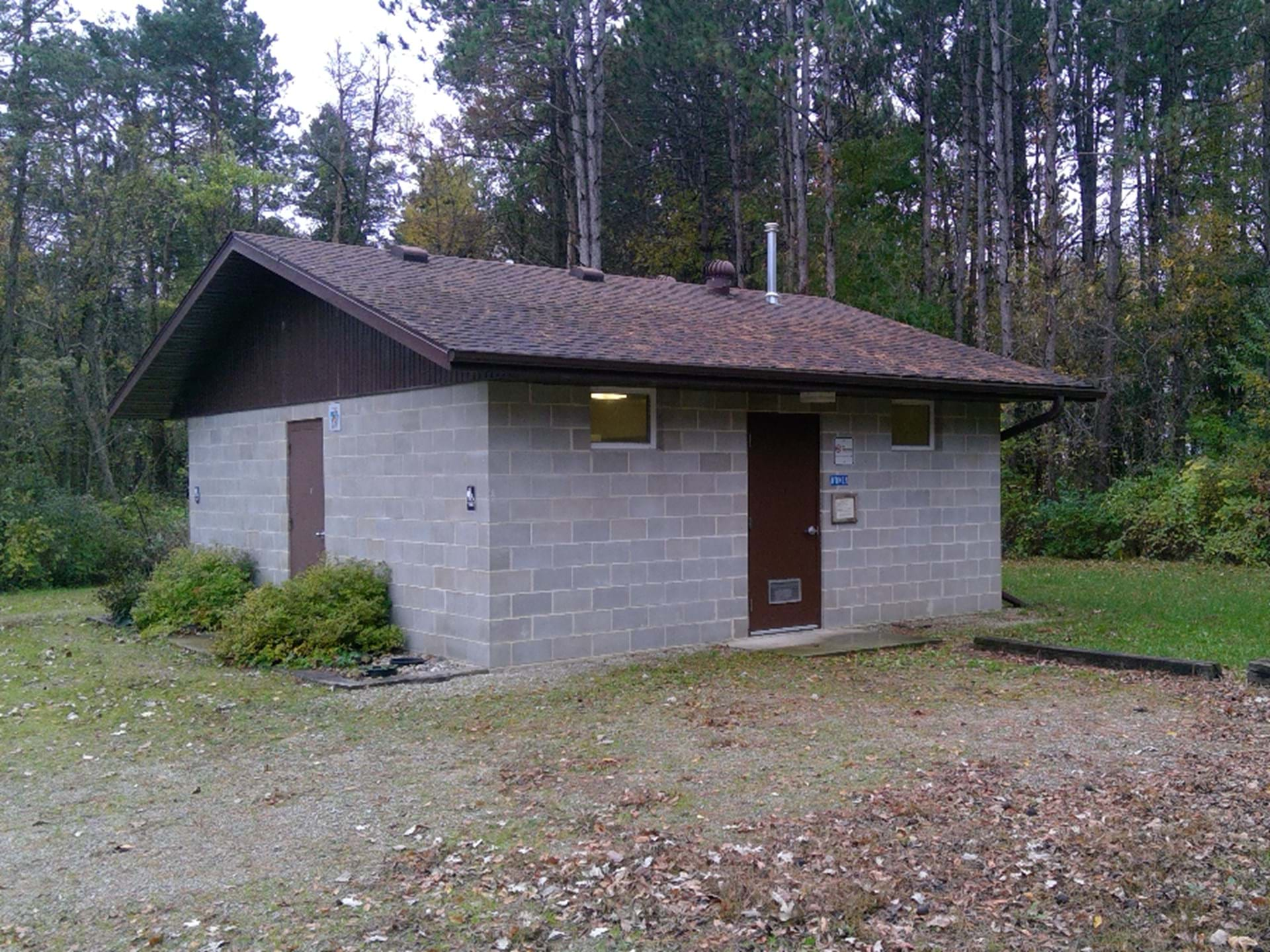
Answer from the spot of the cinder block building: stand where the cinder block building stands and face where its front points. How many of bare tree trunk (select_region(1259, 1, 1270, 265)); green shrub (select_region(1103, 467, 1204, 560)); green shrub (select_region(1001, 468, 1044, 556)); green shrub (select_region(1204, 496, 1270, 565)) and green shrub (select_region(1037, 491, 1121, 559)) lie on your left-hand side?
5

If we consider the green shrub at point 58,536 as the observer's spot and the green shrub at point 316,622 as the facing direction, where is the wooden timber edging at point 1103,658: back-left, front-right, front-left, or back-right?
front-left

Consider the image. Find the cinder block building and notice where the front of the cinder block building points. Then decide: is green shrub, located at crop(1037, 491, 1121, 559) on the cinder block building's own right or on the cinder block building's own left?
on the cinder block building's own left

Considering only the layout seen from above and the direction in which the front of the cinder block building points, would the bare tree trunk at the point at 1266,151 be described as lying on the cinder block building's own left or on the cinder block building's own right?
on the cinder block building's own left

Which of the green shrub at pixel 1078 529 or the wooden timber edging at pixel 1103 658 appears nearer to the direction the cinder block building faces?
the wooden timber edging

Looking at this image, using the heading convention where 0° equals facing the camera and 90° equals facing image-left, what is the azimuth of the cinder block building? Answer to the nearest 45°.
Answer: approximately 315°

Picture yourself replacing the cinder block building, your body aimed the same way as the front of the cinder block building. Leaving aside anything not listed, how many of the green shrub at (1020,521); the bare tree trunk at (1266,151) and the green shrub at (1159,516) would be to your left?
3

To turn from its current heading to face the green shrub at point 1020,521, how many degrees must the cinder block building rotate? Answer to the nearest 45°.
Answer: approximately 90° to its left

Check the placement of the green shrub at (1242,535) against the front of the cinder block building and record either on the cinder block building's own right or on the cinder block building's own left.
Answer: on the cinder block building's own left

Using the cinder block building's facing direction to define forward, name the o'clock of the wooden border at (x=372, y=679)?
The wooden border is roughly at 3 o'clock from the cinder block building.

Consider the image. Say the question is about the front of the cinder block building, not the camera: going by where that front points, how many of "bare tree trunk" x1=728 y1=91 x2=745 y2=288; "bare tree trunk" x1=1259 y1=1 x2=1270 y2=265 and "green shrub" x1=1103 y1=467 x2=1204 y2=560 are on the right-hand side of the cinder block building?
0

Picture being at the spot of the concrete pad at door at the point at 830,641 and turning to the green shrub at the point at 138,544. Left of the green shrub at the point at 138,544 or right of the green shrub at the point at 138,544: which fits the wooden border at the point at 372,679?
left
